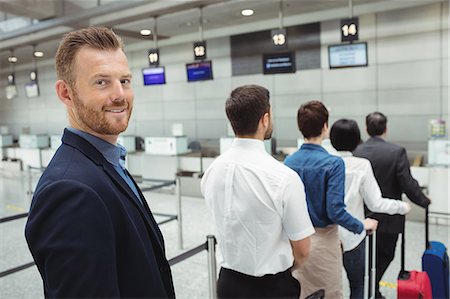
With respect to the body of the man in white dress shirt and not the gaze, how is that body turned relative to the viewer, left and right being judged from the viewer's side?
facing away from the viewer and to the right of the viewer

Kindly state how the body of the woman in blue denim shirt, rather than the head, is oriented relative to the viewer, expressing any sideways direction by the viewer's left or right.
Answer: facing away from the viewer and to the right of the viewer

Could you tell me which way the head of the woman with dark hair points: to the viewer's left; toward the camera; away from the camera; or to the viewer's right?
away from the camera

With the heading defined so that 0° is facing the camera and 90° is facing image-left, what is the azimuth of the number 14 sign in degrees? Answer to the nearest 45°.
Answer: approximately 0°

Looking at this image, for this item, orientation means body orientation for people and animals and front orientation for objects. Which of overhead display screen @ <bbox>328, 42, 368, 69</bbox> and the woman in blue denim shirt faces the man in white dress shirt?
the overhead display screen

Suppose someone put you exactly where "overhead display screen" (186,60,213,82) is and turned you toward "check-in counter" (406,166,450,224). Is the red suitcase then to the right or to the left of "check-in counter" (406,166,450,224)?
right

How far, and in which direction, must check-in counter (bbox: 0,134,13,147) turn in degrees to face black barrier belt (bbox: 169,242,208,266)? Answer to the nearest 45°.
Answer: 0° — it already faces it

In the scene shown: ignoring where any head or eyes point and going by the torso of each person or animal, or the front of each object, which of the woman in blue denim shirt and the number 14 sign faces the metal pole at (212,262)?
the number 14 sign

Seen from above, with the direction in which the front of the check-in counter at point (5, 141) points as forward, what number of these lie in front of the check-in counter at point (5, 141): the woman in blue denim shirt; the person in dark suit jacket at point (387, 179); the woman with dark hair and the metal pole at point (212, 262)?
4
